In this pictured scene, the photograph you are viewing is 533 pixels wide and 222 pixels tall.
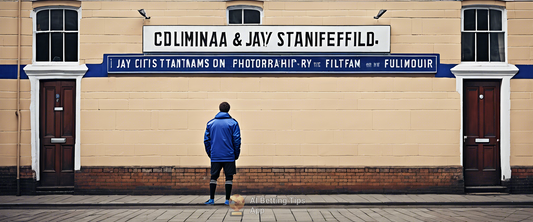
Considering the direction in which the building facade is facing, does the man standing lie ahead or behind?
ahead

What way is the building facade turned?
toward the camera

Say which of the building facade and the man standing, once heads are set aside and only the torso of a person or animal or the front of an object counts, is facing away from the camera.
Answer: the man standing

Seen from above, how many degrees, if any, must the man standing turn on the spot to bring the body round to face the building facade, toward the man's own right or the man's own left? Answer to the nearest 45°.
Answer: approximately 45° to the man's own right

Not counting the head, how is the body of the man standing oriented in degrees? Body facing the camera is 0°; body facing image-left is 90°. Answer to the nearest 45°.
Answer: approximately 180°

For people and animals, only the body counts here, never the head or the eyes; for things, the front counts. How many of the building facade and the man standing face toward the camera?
1

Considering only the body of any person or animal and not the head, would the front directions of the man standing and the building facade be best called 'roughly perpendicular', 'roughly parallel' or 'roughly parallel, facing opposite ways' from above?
roughly parallel, facing opposite ways
